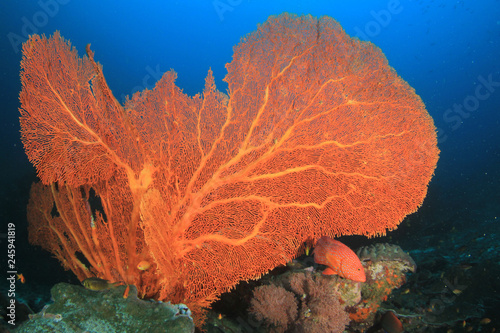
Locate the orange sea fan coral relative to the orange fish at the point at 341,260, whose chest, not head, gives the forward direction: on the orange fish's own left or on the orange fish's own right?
on the orange fish's own right
